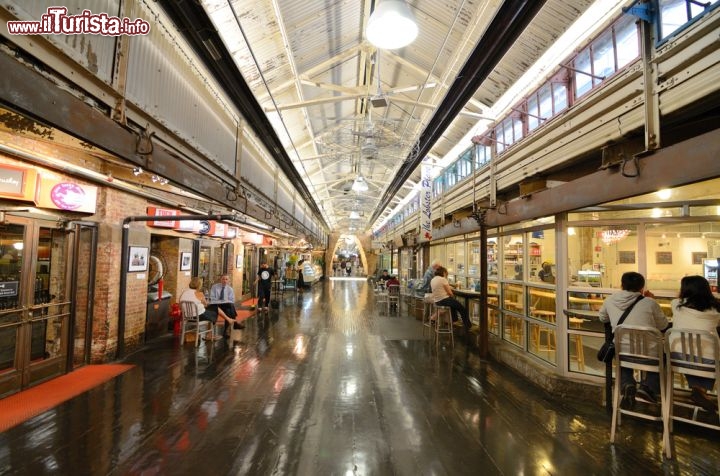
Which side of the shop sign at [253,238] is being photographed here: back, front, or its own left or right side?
front

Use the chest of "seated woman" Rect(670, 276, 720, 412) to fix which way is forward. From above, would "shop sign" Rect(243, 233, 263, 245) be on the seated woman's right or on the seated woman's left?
on the seated woman's left

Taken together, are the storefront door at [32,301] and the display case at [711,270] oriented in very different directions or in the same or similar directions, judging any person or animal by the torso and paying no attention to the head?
very different directions

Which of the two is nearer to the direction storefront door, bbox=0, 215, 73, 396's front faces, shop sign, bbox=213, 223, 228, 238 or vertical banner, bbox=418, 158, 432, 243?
the vertical banner

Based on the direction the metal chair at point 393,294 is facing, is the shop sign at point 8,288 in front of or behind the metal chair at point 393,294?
behind

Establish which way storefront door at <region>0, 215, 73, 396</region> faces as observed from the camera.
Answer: facing the viewer and to the right of the viewer

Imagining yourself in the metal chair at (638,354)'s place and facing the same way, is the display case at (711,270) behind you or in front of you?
in front

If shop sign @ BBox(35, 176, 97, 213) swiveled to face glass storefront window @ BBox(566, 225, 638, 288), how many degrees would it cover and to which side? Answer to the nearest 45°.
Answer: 0° — it already faces it

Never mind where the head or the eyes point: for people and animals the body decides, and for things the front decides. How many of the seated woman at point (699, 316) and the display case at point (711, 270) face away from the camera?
1
